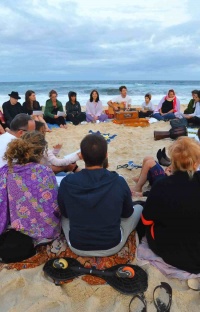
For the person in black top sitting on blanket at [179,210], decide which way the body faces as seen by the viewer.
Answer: away from the camera

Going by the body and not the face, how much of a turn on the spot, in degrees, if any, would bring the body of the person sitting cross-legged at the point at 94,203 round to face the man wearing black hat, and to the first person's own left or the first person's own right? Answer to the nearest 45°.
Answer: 0° — they already face them

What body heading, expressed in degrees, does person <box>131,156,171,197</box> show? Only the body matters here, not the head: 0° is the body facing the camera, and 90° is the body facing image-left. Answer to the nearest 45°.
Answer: approximately 90°

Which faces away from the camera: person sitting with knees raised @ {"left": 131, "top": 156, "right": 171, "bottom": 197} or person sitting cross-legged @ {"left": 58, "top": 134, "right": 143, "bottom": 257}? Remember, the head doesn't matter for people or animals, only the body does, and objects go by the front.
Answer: person sitting cross-legged @ {"left": 58, "top": 134, "right": 143, "bottom": 257}

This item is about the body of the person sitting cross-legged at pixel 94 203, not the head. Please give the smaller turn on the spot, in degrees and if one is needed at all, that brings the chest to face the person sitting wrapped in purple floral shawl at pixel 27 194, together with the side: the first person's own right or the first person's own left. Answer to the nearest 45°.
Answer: approximately 90° to the first person's own left

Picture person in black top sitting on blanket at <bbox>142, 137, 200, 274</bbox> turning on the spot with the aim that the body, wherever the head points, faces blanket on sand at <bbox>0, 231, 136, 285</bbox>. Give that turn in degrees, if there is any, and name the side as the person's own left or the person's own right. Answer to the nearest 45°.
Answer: approximately 90° to the person's own left

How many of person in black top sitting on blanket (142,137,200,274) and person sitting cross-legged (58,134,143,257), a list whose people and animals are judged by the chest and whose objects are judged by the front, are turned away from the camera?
2

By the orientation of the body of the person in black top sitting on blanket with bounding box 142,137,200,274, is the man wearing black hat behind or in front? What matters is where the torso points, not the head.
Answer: in front

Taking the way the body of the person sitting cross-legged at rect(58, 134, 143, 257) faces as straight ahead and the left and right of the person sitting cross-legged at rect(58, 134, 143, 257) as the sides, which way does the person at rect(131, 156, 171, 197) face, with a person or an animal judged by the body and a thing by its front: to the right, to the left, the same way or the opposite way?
to the left

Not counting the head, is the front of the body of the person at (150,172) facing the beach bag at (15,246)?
no

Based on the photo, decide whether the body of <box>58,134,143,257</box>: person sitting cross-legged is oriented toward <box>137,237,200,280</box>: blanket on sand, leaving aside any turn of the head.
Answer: no

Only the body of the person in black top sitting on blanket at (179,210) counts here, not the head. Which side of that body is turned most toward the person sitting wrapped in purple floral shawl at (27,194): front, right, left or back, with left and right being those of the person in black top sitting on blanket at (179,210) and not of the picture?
left

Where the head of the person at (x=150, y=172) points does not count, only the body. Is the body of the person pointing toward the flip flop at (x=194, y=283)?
no

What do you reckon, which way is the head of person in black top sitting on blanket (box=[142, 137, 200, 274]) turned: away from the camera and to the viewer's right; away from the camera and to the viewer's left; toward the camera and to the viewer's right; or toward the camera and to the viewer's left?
away from the camera and to the viewer's left

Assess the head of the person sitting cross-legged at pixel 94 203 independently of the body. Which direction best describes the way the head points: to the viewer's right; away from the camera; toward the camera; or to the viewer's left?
away from the camera

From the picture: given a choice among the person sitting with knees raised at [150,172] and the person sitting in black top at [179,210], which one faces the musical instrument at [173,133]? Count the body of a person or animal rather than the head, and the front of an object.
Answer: the person sitting in black top at [179,210]

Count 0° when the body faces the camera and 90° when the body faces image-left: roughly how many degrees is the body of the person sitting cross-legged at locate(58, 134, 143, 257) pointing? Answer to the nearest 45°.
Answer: approximately 180°
